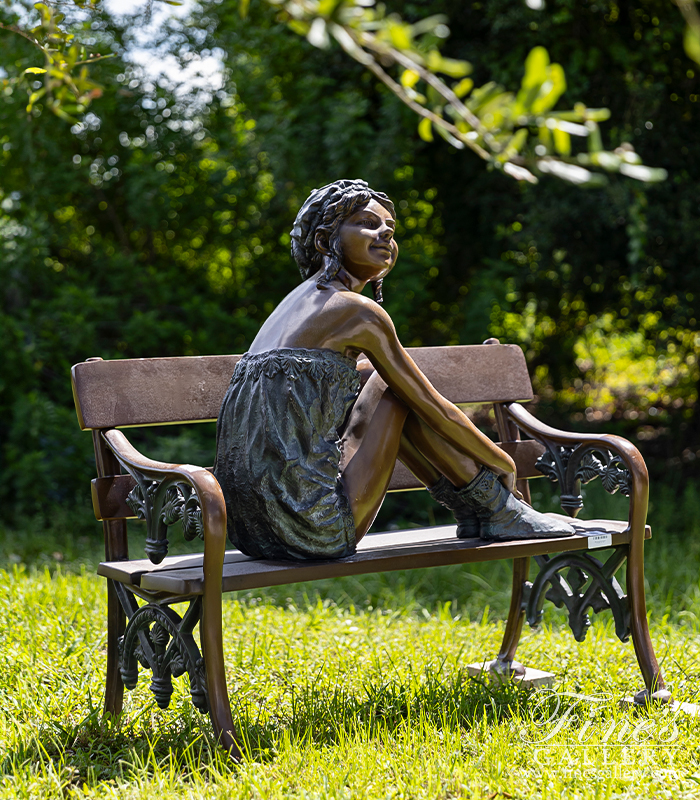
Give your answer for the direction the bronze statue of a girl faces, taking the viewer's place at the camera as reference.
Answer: facing to the right of the viewer

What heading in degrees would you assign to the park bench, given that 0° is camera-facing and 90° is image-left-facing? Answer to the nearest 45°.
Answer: approximately 315°
